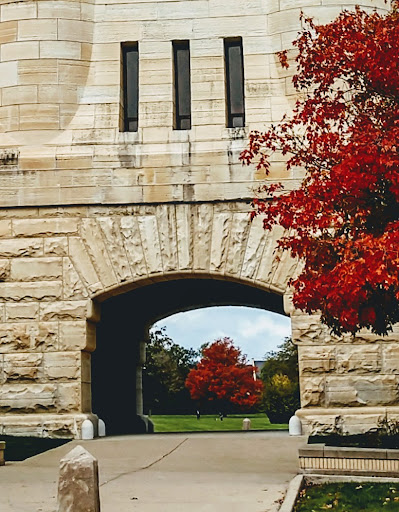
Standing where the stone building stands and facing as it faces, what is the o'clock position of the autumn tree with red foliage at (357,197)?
The autumn tree with red foliage is roughly at 11 o'clock from the stone building.

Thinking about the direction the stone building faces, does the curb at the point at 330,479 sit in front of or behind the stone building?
in front

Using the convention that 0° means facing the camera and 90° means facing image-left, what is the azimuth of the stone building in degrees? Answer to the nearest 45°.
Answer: approximately 0°

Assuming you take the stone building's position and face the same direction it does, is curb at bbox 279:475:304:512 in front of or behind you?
in front

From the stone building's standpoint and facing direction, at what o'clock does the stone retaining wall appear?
The stone retaining wall is roughly at 11 o'clock from the stone building.
